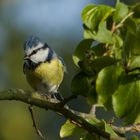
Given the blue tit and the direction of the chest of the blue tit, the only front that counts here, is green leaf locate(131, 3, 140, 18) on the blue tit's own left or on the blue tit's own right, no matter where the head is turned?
on the blue tit's own left

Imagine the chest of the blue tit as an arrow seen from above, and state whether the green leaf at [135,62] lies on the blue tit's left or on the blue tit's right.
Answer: on the blue tit's left

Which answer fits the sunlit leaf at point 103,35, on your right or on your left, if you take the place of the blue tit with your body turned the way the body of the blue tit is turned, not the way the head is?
on your left

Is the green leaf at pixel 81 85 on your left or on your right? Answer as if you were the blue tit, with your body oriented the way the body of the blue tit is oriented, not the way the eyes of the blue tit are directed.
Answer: on your left

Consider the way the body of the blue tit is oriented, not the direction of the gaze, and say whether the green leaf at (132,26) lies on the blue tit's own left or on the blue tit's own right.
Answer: on the blue tit's own left

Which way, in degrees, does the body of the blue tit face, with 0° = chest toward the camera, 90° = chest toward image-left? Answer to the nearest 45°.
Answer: approximately 45°
